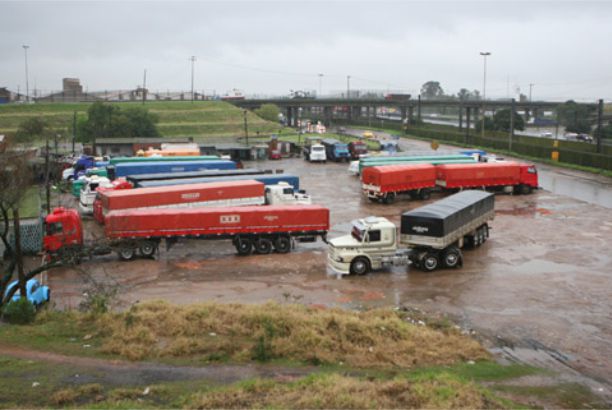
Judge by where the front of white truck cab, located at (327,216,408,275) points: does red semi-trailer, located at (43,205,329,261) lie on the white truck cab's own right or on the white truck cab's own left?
on the white truck cab's own right

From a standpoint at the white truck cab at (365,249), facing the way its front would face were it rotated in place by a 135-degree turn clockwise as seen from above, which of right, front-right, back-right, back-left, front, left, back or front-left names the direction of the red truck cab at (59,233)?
left

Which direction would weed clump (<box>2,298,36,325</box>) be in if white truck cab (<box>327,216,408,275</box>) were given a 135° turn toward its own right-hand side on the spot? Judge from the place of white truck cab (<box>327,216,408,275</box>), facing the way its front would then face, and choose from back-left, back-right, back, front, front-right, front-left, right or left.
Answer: back-left

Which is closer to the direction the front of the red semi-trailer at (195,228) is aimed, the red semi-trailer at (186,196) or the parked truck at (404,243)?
the red semi-trailer

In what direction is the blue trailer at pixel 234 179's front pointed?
to the viewer's left

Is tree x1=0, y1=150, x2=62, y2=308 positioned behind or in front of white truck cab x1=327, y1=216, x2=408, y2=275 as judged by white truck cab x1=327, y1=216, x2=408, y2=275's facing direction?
in front

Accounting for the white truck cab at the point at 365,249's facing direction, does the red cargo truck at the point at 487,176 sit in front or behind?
behind

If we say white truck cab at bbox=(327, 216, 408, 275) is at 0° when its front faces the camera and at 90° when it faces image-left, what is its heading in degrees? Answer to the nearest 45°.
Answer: approximately 45°

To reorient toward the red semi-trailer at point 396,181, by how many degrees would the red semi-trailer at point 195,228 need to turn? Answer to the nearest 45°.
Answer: approximately 135° to its right

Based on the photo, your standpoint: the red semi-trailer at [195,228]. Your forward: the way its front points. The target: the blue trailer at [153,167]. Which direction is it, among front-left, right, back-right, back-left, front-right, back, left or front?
right

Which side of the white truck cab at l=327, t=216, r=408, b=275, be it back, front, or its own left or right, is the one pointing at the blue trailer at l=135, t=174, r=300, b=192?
right

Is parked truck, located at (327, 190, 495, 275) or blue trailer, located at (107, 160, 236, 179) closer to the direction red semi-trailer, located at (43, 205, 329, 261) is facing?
the blue trailer

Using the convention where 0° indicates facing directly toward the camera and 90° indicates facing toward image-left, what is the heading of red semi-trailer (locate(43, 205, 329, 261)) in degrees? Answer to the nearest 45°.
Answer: approximately 90°

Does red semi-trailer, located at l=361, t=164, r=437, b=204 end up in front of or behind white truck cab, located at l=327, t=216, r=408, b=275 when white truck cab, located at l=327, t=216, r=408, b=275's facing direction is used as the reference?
behind
